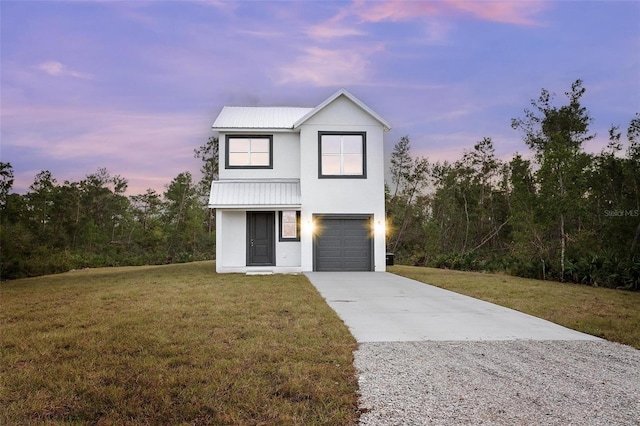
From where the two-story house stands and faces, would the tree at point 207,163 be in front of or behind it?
behind

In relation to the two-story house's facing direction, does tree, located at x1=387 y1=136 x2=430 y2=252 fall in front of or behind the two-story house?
behind

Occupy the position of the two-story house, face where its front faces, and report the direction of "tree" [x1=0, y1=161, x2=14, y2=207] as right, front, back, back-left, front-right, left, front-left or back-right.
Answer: right

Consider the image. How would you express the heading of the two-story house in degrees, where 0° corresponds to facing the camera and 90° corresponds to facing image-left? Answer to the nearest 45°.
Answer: approximately 0°

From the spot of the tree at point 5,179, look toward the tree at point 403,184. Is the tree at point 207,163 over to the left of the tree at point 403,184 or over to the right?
left

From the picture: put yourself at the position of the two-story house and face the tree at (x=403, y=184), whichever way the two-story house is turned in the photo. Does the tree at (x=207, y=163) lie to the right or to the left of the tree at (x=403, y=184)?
left
